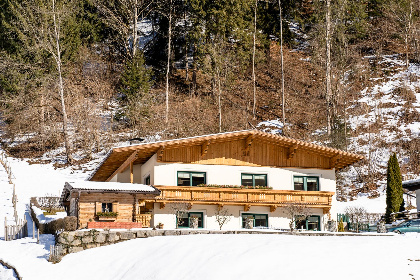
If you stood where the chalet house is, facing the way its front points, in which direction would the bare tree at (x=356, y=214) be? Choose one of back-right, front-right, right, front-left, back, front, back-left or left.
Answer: front-left

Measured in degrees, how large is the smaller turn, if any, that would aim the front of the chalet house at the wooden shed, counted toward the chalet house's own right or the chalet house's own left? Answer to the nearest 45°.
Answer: approximately 45° to the chalet house's own right

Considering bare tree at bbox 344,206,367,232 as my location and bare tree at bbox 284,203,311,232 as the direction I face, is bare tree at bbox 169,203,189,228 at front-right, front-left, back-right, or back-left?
front-right

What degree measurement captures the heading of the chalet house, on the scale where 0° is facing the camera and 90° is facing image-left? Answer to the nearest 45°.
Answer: approximately 0°

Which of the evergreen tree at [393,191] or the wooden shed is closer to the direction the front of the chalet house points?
the wooden shed

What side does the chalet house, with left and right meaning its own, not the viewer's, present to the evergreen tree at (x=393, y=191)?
left
